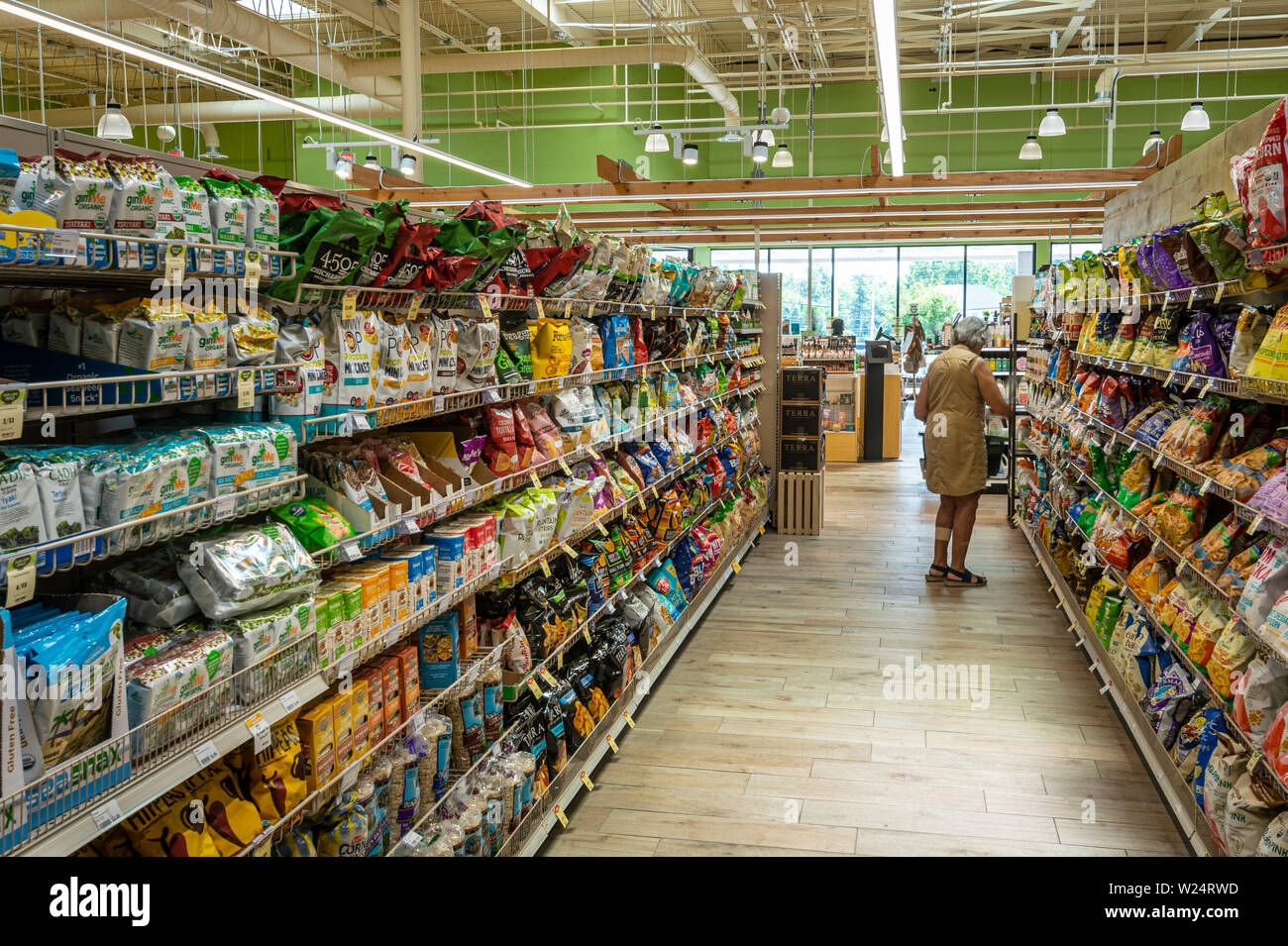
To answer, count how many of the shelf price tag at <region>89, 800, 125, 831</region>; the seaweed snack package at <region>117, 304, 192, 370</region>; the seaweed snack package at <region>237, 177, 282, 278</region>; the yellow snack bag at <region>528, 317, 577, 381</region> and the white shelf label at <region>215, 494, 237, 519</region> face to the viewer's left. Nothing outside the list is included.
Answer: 0

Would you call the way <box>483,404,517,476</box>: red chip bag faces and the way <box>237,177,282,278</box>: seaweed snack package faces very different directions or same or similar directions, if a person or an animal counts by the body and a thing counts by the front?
same or similar directions

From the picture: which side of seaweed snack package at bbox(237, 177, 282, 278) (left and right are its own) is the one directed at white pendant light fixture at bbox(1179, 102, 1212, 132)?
left

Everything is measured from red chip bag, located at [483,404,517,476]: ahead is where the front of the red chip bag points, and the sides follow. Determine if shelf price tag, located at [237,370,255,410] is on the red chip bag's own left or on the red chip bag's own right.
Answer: on the red chip bag's own right

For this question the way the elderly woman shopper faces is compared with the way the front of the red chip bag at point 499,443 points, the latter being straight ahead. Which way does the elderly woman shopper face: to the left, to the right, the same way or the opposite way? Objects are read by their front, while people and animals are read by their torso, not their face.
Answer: to the left

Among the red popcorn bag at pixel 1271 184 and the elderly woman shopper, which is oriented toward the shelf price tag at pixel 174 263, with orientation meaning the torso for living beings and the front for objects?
the red popcorn bag

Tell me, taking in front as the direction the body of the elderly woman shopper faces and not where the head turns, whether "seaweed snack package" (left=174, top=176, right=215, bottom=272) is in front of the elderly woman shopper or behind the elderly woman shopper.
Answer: behind

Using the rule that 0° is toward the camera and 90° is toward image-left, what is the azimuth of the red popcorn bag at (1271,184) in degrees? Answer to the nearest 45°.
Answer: approximately 45°

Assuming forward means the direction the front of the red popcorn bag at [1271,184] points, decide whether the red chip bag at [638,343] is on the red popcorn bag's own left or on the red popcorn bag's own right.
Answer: on the red popcorn bag's own right

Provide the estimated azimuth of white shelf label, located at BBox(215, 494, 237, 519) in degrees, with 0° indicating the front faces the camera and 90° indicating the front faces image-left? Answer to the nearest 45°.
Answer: approximately 315°

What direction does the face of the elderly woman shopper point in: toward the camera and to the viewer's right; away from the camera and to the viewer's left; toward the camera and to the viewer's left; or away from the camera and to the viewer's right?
away from the camera and to the viewer's right
